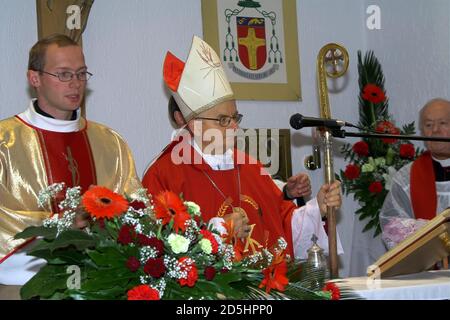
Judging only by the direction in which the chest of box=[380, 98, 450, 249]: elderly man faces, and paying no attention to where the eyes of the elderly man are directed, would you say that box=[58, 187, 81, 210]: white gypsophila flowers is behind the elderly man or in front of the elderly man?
in front

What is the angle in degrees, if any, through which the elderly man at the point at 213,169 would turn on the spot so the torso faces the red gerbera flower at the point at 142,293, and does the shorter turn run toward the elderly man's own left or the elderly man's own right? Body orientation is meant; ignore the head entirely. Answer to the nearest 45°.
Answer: approximately 45° to the elderly man's own right

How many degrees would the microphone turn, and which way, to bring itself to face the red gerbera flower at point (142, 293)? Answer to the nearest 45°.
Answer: approximately 90° to its left

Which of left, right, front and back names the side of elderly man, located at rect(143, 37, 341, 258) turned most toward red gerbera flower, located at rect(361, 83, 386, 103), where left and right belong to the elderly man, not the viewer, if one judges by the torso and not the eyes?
left

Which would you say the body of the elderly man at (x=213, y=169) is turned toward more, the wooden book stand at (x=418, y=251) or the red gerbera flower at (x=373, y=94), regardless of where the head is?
the wooden book stand

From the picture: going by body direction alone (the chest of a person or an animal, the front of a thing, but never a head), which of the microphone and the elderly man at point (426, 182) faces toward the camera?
the elderly man

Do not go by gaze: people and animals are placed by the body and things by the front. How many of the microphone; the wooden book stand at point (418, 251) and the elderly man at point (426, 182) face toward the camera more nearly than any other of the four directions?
1

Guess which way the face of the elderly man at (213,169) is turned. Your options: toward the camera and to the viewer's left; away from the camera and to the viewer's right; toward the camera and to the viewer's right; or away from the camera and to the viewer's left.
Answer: toward the camera and to the viewer's right

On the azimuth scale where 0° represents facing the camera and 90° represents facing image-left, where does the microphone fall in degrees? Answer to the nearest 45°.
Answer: approximately 90°

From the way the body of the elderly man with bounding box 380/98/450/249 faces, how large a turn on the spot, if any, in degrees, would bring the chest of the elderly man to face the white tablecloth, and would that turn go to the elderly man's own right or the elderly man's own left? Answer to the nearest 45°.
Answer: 0° — they already face it

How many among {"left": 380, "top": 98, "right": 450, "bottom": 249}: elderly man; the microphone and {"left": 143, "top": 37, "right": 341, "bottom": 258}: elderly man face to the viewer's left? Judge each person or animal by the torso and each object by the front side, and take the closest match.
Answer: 1

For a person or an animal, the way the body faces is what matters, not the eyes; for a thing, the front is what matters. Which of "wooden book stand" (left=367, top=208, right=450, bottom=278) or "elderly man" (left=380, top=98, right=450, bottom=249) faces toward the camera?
the elderly man

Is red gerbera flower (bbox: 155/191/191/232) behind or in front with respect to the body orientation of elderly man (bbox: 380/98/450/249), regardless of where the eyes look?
in front

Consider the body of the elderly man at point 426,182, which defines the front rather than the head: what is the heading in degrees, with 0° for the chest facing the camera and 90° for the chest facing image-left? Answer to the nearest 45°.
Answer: approximately 0°

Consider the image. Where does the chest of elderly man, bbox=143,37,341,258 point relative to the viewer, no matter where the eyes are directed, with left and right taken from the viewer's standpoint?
facing the viewer and to the right of the viewer

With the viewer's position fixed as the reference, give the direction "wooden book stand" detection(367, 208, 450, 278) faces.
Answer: facing away from the viewer and to the left of the viewer

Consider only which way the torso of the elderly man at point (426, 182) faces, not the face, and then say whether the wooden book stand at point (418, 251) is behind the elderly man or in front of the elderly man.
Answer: in front
